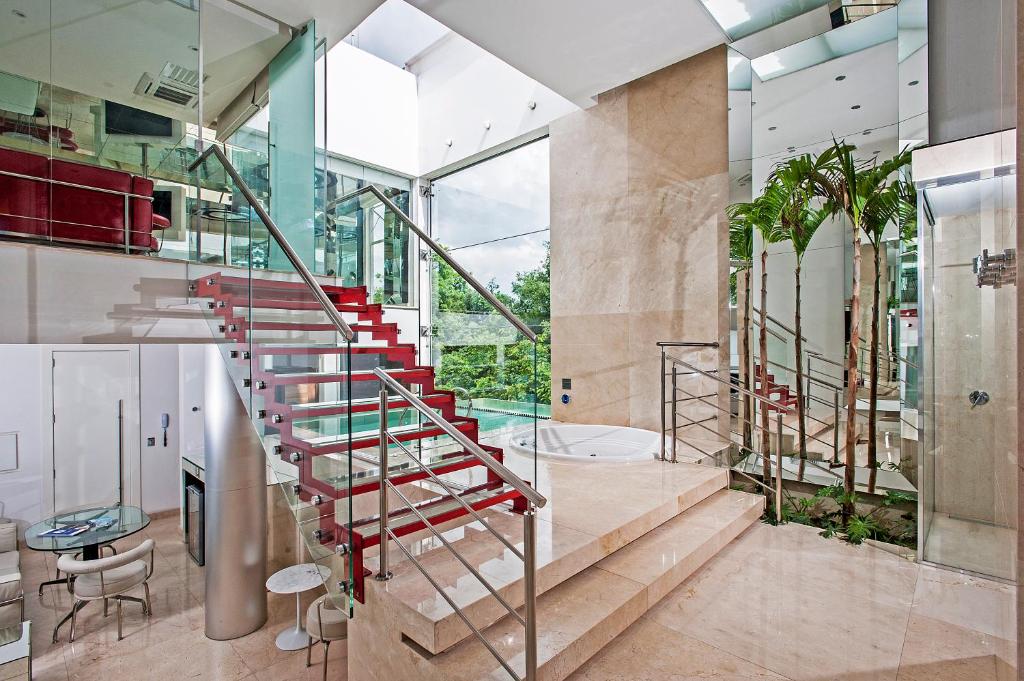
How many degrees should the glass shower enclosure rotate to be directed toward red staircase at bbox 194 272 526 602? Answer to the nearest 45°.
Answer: approximately 45° to its right

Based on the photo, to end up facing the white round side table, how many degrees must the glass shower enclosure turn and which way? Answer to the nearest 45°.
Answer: approximately 45° to its right

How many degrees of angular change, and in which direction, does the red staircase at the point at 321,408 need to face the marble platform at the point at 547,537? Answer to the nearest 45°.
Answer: approximately 45° to its left

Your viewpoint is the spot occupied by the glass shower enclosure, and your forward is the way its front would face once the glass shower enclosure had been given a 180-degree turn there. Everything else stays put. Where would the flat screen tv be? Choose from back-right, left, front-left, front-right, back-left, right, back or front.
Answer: back-left

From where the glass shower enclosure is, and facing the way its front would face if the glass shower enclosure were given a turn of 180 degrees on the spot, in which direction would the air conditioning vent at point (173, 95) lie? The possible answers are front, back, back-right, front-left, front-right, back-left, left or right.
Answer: back-left

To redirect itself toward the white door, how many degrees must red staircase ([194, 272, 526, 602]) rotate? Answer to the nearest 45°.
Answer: approximately 180°
